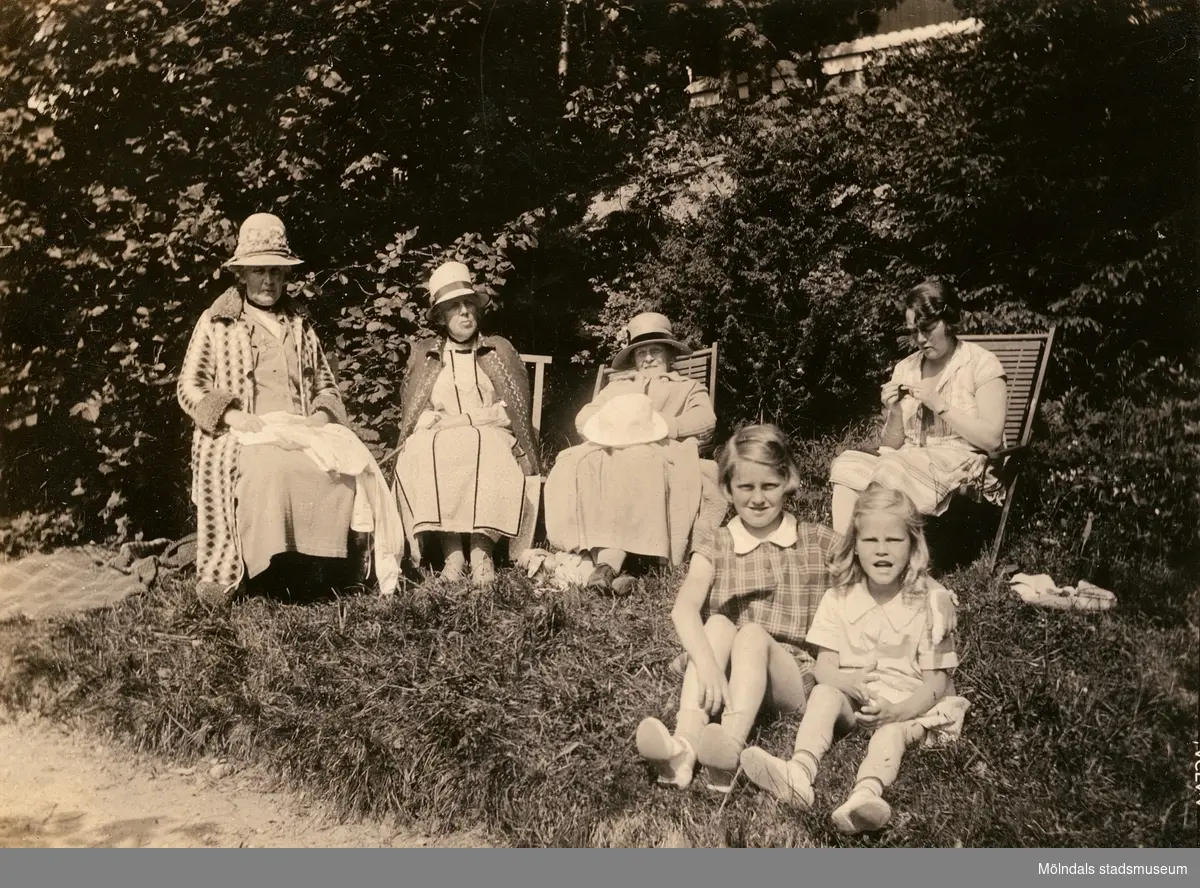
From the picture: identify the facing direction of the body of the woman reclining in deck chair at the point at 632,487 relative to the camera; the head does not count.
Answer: toward the camera

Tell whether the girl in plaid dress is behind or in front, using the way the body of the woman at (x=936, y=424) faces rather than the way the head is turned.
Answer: in front

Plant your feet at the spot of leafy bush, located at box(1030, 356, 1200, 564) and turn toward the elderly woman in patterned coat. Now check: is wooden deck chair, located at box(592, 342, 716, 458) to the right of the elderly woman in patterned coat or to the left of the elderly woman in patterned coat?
right

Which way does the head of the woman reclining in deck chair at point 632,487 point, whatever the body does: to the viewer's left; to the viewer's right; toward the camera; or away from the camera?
toward the camera

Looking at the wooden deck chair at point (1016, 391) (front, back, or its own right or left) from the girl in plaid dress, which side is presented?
front

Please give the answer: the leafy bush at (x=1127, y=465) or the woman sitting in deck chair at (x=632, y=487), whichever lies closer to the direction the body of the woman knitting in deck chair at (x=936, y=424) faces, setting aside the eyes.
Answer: the woman sitting in deck chair

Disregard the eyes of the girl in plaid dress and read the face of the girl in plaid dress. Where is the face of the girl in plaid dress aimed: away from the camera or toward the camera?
toward the camera

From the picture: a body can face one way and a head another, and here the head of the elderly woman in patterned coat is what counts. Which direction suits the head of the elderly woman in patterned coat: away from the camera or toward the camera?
toward the camera

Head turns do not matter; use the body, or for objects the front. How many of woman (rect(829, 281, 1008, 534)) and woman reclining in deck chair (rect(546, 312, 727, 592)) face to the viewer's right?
0

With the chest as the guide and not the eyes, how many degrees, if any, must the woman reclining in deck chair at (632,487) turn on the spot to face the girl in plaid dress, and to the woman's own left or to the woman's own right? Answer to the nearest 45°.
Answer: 0° — they already face them

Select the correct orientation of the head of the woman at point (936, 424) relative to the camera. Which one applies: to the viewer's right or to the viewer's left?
to the viewer's left

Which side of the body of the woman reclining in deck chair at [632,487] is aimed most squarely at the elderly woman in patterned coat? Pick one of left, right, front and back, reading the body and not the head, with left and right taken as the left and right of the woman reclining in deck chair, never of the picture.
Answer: right

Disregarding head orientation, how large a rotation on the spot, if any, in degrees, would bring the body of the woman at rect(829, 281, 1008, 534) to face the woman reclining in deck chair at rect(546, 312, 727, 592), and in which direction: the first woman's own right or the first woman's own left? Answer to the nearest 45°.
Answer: approximately 45° to the first woman's own right

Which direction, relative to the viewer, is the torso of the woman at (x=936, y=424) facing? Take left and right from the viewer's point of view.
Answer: facing the viewer and to the left of the viewer

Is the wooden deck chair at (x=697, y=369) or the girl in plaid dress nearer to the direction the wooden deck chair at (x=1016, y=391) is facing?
the girl in plaid dress
